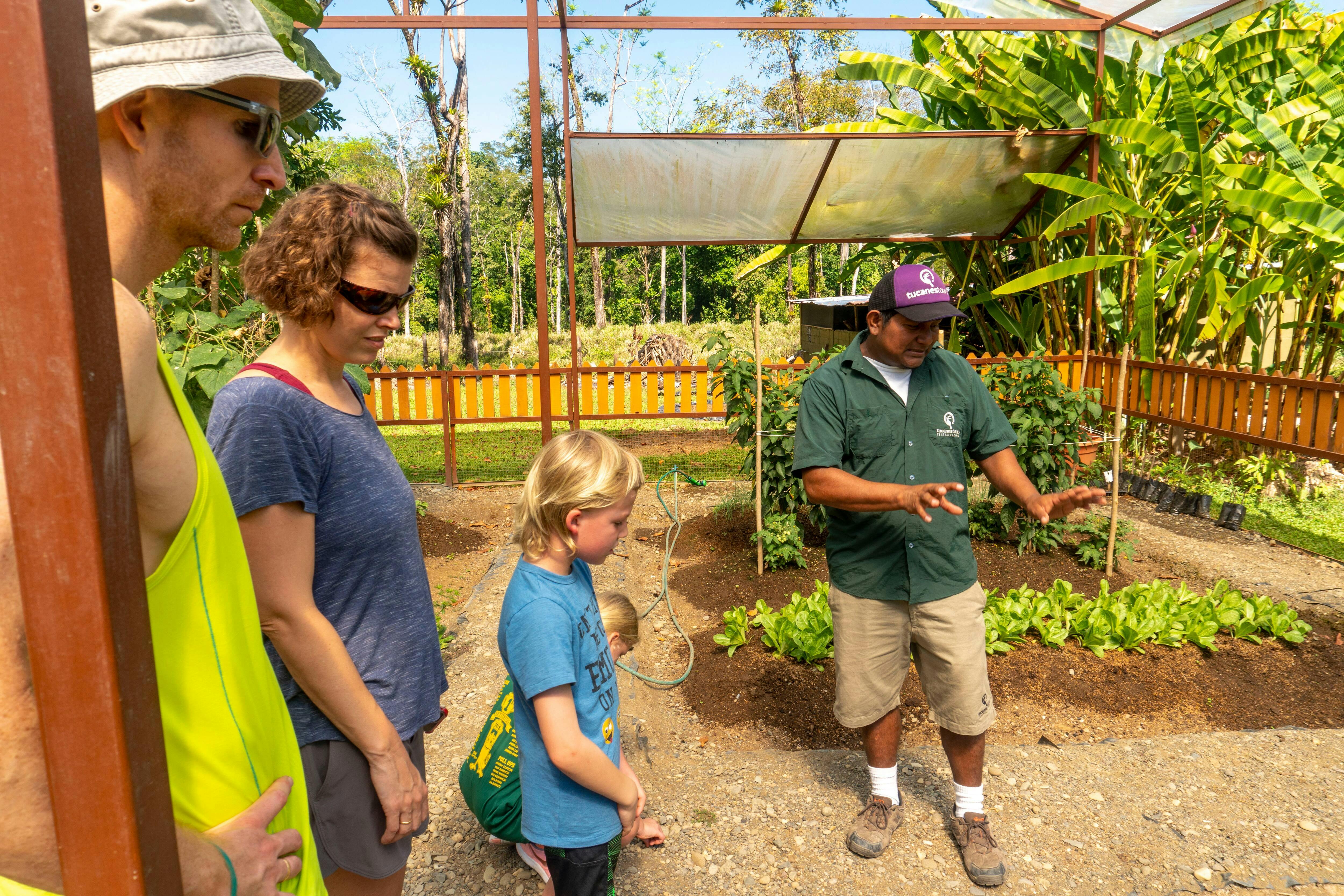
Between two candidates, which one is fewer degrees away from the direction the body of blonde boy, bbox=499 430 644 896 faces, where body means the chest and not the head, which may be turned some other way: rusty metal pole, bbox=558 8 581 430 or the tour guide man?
the tour guide man

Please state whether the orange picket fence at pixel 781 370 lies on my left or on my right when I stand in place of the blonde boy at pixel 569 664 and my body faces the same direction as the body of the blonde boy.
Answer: on my left

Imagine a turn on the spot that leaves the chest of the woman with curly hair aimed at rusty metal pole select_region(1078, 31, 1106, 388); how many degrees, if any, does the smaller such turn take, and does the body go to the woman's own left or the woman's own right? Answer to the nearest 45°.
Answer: approximately 90° to the woman's own left

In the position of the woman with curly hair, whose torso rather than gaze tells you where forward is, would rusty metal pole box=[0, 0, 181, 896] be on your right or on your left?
on your right

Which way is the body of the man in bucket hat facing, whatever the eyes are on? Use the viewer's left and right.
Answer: facing to the right of the viewer

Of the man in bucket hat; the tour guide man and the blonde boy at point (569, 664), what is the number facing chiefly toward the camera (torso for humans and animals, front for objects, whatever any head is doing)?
1

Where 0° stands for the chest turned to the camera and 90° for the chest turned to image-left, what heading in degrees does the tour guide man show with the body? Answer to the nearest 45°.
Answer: approximately 0°

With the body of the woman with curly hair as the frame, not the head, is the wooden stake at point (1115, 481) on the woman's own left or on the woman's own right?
on the woman's own left

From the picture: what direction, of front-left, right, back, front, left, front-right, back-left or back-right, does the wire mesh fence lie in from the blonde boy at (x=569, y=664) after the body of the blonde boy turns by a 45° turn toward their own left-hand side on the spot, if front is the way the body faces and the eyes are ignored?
front-left

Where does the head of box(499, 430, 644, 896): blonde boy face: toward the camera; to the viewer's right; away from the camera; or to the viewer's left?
to the viewer's right

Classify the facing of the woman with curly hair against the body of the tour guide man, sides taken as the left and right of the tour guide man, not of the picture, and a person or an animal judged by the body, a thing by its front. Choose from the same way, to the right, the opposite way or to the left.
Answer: to the left

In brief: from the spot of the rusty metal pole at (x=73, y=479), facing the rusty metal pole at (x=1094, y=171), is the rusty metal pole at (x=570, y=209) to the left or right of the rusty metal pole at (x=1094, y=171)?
left

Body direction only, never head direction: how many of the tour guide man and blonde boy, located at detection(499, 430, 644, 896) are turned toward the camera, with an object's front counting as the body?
1

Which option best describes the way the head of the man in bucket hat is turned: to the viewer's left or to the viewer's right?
to the viewer's right

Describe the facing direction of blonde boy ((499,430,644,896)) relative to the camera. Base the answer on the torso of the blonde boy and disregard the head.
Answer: to the viewer's right
